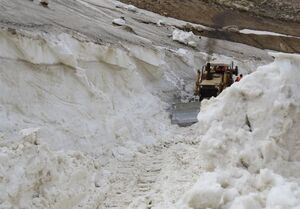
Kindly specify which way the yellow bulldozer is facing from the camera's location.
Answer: facing the viewer and to the left of the viewer

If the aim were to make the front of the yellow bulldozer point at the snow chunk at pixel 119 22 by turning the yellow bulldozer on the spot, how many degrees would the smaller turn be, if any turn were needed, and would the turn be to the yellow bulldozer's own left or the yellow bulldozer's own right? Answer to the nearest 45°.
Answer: approximately 90° to the yellow bulldozer's own right

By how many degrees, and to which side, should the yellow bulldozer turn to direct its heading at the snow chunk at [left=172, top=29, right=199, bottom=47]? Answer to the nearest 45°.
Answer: approximately 135° to its right
